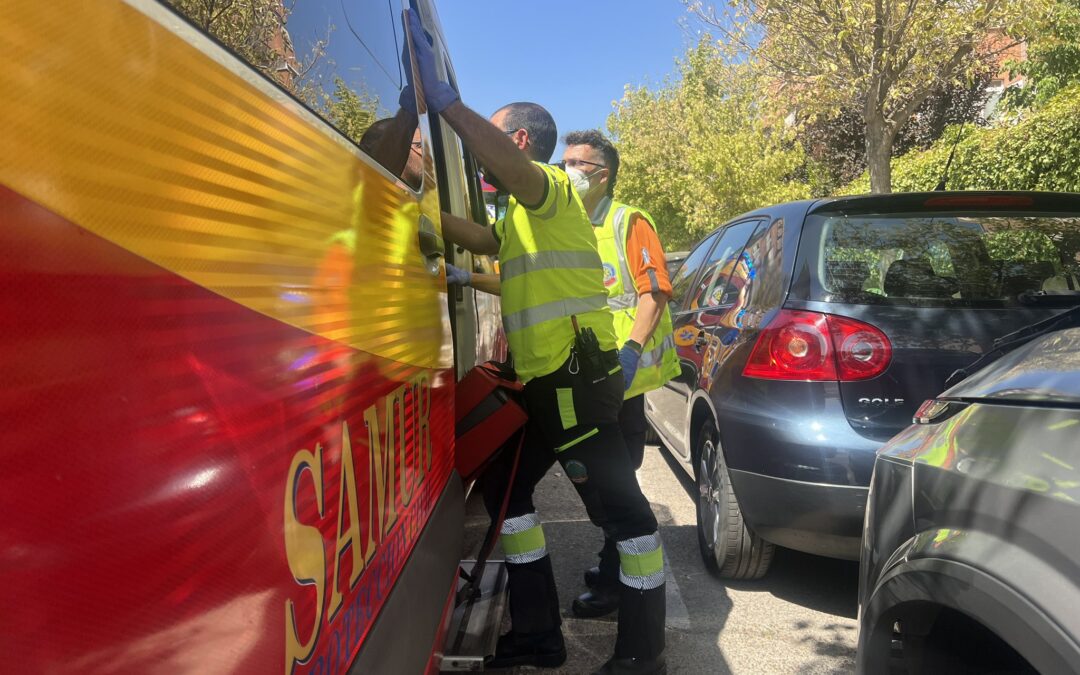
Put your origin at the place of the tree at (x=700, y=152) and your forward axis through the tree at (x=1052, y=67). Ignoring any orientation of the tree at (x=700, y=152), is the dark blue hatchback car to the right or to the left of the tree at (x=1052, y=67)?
right

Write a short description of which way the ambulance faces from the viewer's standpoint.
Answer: facing away from the viewer and to the right of the viewer

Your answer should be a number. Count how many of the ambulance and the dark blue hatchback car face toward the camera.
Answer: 0

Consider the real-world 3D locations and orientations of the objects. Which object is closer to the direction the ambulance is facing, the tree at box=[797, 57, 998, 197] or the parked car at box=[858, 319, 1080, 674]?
the tree

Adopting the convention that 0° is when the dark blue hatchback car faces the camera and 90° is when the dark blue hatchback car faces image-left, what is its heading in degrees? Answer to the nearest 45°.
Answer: approximately 135°

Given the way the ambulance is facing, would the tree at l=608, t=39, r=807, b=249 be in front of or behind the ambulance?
in front

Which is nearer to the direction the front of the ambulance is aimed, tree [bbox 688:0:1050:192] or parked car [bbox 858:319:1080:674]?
the tree

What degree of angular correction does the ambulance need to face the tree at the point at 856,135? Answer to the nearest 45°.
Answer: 0° — it already faces it

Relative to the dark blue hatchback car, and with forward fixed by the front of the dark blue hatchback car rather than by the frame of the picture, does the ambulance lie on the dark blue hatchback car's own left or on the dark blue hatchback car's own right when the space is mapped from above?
on the dark blue hatchback car's own left
